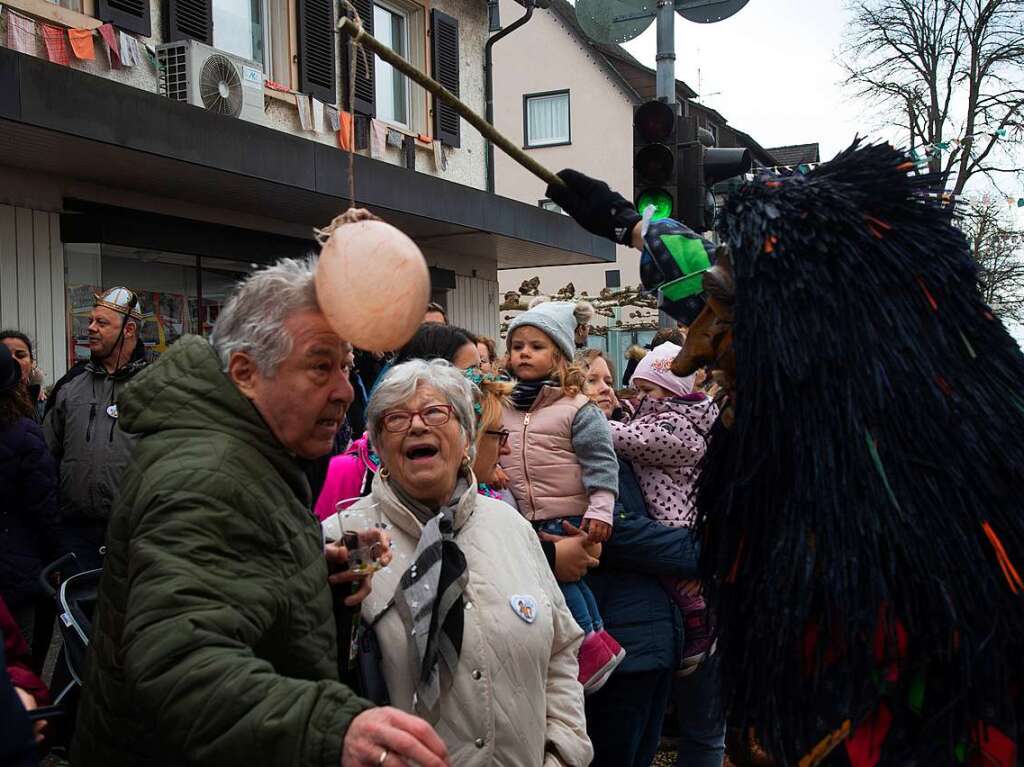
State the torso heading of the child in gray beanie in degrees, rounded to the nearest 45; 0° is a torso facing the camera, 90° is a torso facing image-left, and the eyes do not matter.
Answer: approximately 45°

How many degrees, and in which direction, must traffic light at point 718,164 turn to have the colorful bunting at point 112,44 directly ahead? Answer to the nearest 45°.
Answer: approximately 180°

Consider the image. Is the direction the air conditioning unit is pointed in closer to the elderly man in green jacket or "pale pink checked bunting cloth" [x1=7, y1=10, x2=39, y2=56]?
the elderly man in green jacket

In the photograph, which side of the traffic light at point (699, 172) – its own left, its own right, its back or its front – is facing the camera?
right

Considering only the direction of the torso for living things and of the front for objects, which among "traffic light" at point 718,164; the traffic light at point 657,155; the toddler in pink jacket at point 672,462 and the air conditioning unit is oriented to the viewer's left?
the toddler in pink jacket

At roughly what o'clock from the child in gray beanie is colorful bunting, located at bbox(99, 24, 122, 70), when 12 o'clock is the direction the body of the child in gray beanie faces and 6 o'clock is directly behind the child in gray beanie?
The colorful bunting is roughly at 3 o'clock from the child in gray beanie.

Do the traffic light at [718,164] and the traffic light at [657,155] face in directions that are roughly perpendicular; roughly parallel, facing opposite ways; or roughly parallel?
roughly perpendicular

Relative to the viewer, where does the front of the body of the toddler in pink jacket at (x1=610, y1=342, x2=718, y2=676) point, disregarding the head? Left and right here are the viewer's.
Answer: facing to the left of the viewer

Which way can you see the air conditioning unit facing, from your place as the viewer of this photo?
facing the viewer and to the right of the viewer

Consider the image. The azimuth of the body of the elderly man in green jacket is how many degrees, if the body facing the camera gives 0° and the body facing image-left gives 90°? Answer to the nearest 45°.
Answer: approximately 270°

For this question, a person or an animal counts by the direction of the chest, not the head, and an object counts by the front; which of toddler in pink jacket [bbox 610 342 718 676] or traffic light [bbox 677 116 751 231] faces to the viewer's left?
the toddler in pink jacket
